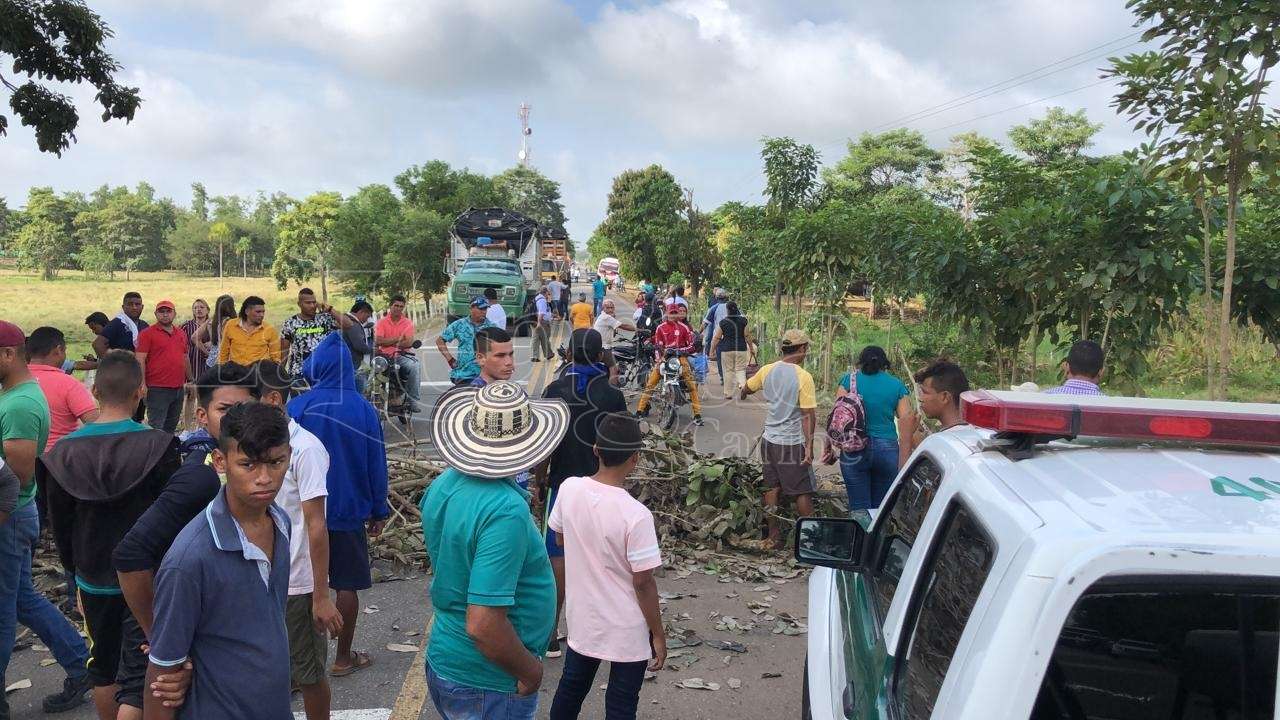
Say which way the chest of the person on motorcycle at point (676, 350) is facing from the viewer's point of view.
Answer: toward the camera

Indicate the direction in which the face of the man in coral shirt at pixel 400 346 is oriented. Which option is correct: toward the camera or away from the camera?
toward the camera

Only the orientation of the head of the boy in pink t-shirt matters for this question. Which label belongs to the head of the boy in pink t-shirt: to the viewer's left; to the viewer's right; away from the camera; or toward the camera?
away from the camera

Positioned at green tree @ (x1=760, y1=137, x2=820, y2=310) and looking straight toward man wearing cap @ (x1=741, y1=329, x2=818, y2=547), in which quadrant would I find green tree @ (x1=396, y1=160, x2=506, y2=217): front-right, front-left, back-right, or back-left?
back-right

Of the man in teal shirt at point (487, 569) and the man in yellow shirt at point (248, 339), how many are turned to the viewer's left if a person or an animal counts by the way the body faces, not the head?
0

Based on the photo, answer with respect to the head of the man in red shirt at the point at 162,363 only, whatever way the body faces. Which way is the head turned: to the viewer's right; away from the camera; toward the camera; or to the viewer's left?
toward the camera

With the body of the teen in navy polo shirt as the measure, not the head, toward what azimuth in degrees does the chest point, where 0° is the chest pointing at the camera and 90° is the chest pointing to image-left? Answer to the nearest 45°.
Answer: approximately 315°

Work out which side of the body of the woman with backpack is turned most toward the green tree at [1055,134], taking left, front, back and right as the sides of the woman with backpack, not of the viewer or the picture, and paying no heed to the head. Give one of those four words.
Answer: front

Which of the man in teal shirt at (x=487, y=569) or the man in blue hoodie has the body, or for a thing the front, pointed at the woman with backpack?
the man in teal shirt

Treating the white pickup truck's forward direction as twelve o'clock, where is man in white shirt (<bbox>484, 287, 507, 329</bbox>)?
The man in white shirt is roughly at 12 o'clock from the white pickup truck.

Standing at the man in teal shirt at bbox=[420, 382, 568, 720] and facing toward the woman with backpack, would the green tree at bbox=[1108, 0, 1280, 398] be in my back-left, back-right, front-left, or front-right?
front-right

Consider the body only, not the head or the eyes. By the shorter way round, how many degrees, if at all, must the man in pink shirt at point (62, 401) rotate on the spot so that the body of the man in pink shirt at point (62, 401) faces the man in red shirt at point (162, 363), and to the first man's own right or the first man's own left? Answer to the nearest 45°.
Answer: approximately 45° to the first man's own left

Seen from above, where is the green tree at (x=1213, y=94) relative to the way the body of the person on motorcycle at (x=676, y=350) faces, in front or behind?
in front
